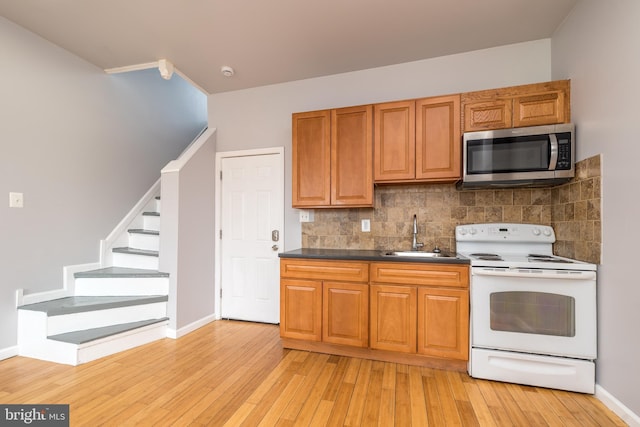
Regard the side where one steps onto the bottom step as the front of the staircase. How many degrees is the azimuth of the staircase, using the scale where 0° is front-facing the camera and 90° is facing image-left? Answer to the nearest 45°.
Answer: approximately 0°

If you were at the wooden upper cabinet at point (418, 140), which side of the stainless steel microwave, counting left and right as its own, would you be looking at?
right

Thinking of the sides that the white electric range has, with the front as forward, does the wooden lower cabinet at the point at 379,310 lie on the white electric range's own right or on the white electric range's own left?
on the white electric range's own right

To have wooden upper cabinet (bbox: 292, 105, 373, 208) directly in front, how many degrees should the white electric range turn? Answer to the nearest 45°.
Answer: approximately 90° to its right

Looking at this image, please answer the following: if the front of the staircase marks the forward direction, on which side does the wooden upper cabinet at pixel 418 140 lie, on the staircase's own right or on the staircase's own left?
on the staircase's own left

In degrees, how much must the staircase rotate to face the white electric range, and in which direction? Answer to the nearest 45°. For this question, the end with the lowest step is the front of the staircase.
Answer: approximately 45° to its left

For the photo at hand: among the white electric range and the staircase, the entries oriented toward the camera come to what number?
2
